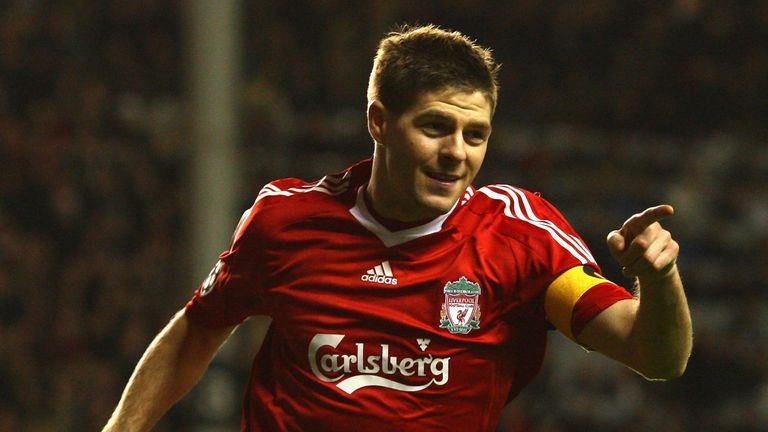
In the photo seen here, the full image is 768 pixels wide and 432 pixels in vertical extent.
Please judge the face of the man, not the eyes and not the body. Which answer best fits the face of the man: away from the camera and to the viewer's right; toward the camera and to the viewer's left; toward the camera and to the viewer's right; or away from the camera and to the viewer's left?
toward the camera and to the viewer's right

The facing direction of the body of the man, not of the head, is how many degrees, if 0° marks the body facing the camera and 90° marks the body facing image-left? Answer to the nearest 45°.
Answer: approximately 0°
